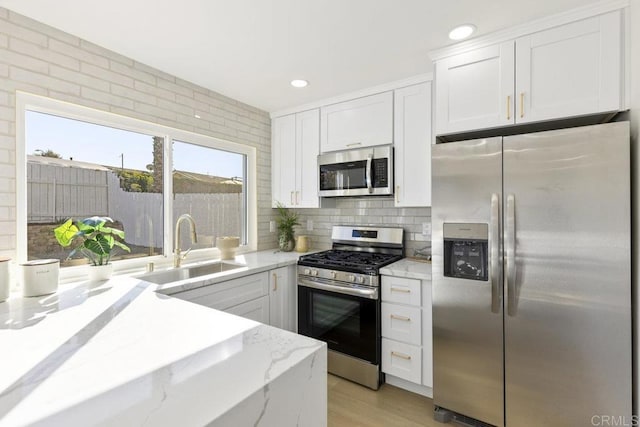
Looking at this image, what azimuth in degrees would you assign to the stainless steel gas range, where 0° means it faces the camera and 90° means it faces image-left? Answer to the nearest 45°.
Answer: approximately 45°

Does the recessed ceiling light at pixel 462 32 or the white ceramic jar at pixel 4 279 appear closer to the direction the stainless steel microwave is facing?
the white ceramic jar

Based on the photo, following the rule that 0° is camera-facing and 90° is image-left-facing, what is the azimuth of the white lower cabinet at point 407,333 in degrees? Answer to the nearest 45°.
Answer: approximately 45°

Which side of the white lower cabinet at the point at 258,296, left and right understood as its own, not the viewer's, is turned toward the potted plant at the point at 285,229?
left

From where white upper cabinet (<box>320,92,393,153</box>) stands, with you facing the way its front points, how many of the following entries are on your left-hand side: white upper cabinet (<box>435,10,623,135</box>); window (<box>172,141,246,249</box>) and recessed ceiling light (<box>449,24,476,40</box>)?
2

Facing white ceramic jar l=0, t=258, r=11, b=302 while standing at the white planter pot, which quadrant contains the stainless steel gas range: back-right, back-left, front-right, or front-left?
back-left

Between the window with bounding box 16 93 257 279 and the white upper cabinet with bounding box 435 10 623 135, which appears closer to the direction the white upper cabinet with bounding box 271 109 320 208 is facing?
the window

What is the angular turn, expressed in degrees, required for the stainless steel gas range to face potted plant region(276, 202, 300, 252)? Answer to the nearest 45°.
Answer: approximately 90° to its right

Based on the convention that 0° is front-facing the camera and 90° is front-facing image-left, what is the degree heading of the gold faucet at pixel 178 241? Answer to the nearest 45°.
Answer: approximately 315°
